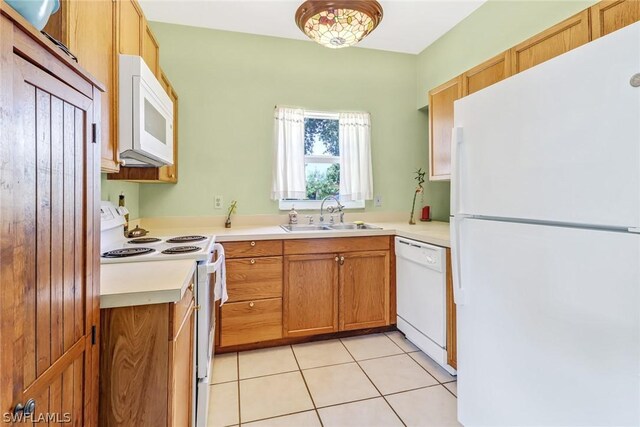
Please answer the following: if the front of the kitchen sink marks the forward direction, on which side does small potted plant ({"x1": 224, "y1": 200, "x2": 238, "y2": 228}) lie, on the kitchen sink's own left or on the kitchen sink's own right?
on the kitchen sink's own right

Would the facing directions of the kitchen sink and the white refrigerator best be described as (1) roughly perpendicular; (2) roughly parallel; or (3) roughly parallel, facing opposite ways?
roughly perpendicular

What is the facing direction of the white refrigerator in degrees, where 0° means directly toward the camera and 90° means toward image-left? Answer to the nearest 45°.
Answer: approximately 45°

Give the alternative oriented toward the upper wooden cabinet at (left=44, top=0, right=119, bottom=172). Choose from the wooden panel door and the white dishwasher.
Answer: the white dishwasher

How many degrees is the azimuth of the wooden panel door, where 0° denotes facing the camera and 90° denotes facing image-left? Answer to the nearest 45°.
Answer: approximately 315°

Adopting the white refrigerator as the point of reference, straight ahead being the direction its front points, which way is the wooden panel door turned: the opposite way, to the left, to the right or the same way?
the opposite way

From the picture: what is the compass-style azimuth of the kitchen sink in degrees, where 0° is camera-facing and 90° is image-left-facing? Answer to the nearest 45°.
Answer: approximately 0°

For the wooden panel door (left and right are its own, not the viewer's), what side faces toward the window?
left
